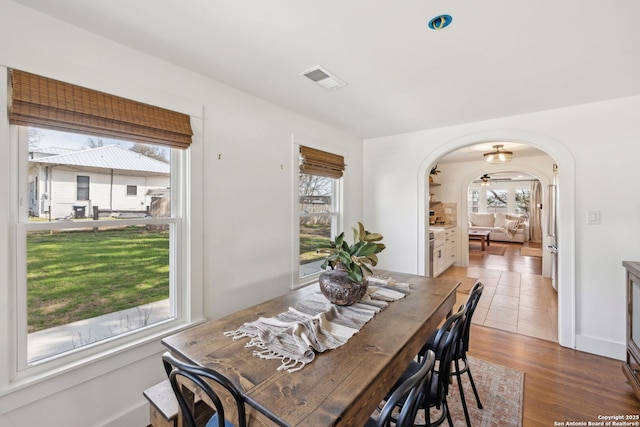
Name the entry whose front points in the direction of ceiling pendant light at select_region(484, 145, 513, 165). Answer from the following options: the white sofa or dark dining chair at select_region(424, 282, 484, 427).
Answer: the white sofa

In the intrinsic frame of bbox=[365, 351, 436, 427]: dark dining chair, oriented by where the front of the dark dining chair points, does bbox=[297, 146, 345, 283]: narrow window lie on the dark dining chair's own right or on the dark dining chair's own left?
on the dark dining chair's own right

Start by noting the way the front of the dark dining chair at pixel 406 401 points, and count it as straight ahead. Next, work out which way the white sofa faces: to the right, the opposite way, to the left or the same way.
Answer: to the left

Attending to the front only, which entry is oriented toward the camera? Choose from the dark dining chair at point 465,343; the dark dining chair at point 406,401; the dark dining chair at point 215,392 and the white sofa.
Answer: the white sofa

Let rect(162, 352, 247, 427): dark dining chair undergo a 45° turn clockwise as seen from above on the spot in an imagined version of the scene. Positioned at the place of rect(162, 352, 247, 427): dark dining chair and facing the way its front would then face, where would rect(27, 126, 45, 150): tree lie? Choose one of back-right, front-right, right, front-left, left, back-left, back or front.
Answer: back-left

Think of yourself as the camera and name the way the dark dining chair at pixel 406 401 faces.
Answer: facing to the left of the viewer

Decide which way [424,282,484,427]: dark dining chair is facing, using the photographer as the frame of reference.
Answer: facing to the left of the viewer

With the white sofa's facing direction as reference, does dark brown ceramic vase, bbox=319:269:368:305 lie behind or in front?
in front

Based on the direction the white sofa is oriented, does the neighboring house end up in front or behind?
in front

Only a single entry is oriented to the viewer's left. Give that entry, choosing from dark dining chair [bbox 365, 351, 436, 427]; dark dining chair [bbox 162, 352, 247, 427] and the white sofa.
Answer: dark dining chair [bbox 365, 351, 436, 427]

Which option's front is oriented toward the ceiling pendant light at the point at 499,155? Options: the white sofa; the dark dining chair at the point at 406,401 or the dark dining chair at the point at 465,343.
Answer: the white sofa

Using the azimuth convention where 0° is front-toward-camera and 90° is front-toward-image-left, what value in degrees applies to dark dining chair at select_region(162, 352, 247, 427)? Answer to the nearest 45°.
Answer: approximately 225°
